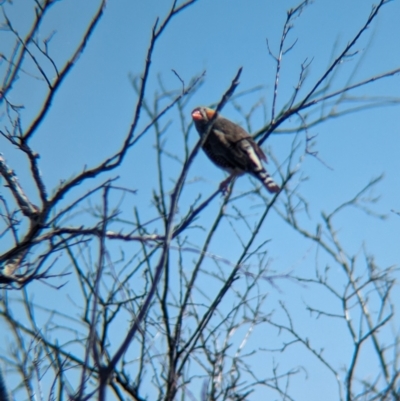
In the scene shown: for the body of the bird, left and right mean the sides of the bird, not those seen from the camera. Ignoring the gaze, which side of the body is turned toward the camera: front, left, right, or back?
left
